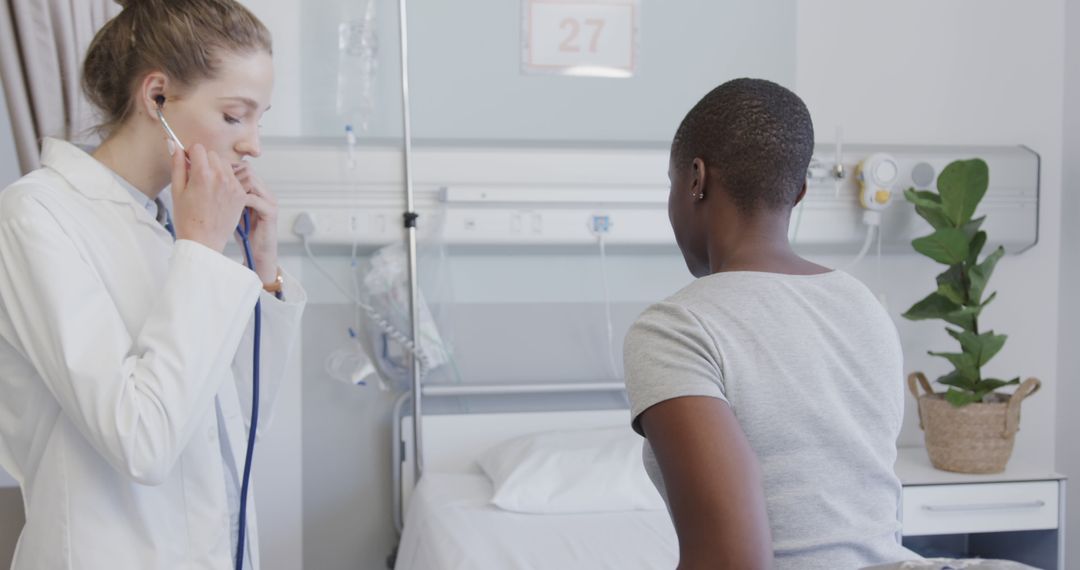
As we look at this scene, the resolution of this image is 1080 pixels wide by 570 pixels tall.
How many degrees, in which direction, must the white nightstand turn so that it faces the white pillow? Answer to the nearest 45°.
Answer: approximately 45° to its right

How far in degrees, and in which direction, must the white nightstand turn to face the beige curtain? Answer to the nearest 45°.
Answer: approximately 45° to its right

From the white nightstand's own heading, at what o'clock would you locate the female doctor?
The female doctor is roughly at 1 o'clock from the white nightstand.

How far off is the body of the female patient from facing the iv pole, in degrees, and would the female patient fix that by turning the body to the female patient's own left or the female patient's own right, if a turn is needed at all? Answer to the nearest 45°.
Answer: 0° — they already face it

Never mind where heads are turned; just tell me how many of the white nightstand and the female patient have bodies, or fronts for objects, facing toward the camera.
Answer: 1

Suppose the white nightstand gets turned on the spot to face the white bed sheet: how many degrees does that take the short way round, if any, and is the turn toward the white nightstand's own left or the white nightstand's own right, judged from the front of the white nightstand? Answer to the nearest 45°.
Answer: approximately 45° to the white nightstand's own right

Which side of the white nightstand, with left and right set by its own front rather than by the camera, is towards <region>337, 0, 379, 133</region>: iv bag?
right

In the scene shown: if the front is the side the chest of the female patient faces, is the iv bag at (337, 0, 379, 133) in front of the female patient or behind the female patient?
in front

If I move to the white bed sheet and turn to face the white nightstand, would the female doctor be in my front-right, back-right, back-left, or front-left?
back-right

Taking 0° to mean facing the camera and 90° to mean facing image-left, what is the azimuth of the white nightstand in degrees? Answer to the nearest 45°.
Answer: approximately 0°

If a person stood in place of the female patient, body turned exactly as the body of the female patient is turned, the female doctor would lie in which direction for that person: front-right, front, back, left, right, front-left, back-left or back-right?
front-left

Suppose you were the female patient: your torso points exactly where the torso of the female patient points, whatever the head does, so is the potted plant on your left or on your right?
on your right

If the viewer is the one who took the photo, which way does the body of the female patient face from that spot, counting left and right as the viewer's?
facing away from the viewer and to the left of the viewer

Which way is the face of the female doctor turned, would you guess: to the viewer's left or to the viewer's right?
to the viewer's right
